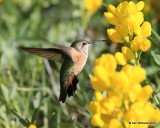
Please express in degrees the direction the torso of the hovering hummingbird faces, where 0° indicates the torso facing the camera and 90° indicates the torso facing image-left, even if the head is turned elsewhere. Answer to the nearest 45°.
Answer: approximately 270°

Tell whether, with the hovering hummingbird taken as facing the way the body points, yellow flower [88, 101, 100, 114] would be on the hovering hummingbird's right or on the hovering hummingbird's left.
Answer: on the hovering hummingbird's right

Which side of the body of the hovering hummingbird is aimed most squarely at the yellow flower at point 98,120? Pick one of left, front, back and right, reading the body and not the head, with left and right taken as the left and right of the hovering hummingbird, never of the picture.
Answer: front
